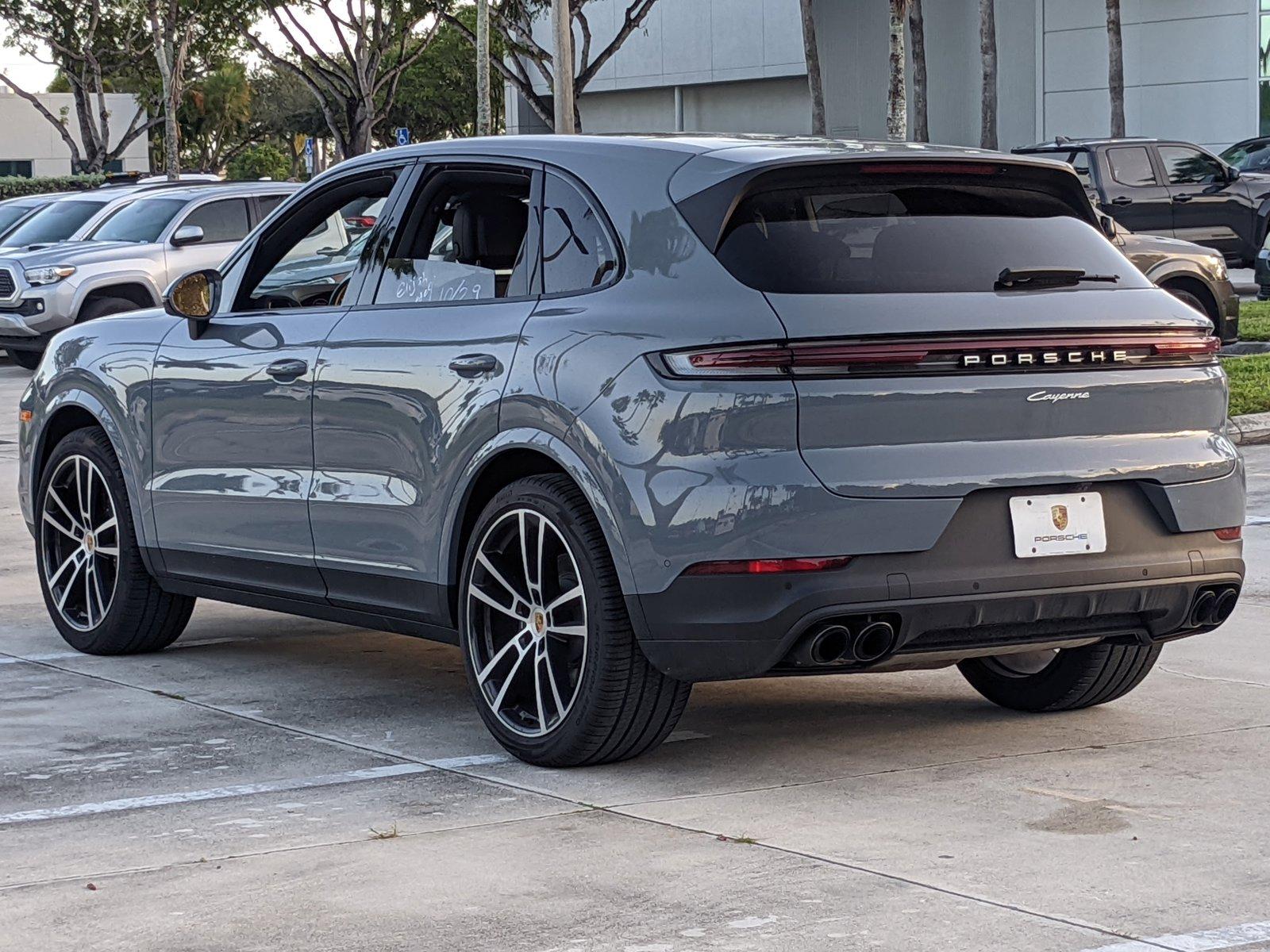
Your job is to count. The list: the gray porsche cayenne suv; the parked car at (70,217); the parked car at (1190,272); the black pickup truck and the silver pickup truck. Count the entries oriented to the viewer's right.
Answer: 2

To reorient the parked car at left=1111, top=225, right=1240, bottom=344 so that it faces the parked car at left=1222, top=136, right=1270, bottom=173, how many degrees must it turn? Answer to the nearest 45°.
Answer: approximately 90° to its left

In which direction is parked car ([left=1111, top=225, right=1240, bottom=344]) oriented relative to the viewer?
to the viewer's right

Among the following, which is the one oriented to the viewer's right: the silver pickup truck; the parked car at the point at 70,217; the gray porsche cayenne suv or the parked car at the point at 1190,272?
the parked car at the point at 1190,272

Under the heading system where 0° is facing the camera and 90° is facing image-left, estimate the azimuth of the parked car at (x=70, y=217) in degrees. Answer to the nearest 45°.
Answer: approximately 45°

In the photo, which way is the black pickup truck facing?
to the viewer's right

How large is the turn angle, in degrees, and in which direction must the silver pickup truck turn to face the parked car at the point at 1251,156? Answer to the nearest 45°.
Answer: approximately 135° to its left

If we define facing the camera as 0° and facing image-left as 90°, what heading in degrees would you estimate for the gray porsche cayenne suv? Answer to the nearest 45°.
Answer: approximately 135°

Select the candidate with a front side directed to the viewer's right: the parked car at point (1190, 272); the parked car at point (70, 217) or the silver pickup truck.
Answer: the parked car at point (1190, 272)

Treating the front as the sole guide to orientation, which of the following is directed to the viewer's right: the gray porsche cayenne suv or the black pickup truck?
the black pickup truck

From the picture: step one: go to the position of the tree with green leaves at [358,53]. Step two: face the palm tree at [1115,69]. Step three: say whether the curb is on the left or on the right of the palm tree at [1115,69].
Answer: right

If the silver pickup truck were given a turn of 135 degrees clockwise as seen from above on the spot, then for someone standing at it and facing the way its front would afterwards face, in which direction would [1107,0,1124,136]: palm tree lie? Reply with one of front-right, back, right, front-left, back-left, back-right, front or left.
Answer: front-right

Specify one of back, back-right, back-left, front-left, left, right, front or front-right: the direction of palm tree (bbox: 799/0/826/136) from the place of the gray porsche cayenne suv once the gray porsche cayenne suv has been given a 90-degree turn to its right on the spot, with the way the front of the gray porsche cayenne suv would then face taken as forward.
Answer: front-left

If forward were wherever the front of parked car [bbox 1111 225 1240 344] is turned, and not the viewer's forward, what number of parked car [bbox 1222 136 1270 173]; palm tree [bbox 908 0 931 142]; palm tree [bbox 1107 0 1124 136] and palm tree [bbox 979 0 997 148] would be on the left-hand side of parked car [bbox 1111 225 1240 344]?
4
